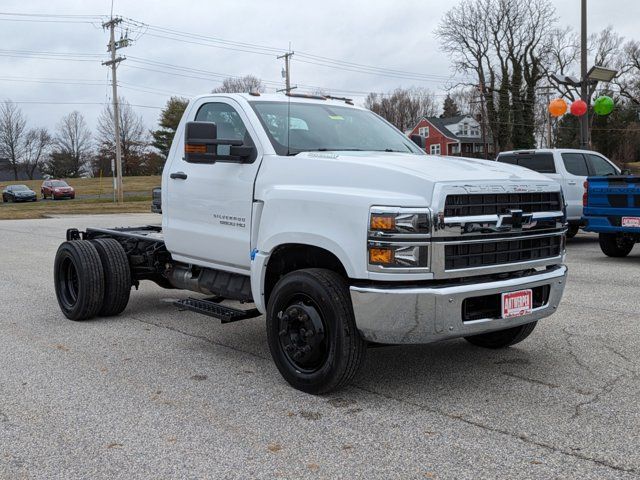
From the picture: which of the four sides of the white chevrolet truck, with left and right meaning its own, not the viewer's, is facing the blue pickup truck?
left

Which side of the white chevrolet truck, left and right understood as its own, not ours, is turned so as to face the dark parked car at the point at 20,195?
back

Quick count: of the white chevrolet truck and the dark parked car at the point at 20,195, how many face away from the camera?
0

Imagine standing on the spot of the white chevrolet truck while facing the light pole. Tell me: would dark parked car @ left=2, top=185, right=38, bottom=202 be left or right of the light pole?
left

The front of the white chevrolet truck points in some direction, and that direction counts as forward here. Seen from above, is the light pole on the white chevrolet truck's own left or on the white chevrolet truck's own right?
on the white chevrolet truck's own left

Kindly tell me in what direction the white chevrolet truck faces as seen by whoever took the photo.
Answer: facing the viewer and to the right of the viewer

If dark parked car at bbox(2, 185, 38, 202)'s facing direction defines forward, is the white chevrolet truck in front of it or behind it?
in front
